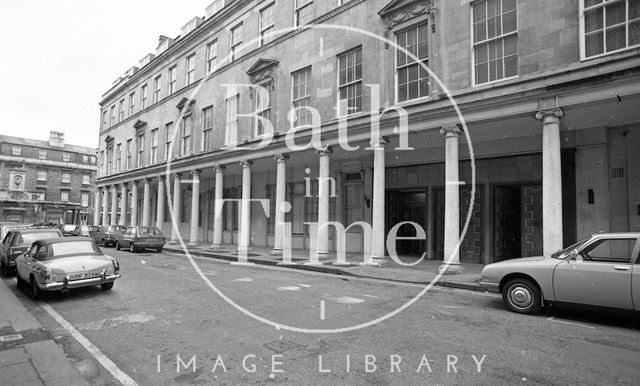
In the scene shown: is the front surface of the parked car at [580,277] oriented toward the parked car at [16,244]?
yes

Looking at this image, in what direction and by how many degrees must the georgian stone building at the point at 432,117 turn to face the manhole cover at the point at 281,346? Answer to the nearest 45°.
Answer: approximately 45° to its left

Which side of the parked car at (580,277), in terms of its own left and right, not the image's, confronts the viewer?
left

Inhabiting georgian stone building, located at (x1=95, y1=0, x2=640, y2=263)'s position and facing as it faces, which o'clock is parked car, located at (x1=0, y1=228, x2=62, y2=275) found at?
The parked car is roughly at 1 o'clock from the georgian stone building.

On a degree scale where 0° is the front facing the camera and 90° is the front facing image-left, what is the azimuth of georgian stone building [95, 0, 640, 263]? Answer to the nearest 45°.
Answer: approximately 45°

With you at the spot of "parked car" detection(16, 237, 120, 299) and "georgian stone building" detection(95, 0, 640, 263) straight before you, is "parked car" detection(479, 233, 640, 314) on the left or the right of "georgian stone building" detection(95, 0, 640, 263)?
right

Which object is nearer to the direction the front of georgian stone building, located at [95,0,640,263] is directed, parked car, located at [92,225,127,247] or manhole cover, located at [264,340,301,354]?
the manhole cover

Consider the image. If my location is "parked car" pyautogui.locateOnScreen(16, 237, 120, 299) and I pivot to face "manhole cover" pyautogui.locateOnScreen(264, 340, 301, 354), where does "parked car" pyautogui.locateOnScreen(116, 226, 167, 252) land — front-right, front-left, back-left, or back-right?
back-left

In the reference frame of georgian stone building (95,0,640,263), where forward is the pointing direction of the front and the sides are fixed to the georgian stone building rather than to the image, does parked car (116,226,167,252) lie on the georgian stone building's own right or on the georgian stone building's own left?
on the georgian stone building's own right

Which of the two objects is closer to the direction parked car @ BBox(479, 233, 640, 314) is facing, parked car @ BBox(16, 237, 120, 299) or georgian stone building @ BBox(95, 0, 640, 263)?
the parked car

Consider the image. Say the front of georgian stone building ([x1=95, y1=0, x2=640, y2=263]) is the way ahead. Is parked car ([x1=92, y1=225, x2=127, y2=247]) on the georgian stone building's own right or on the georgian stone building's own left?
on the georgian stone building's own right

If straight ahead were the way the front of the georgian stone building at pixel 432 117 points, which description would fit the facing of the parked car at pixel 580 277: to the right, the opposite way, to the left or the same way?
to the right
